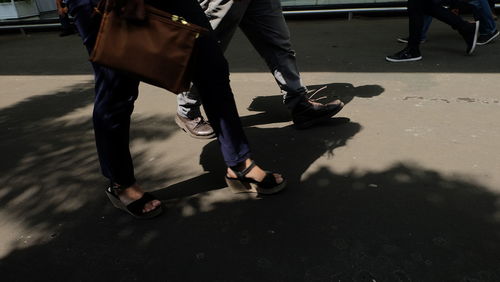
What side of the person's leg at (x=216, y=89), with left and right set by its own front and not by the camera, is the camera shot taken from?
right

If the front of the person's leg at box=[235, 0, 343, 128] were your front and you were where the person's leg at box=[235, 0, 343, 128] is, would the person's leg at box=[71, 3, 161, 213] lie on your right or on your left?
on your right

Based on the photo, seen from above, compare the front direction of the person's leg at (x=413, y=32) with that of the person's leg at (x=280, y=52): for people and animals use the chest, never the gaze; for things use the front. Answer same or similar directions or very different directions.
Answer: very different directions

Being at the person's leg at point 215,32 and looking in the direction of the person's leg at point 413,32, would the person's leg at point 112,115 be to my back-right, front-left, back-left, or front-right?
back-right

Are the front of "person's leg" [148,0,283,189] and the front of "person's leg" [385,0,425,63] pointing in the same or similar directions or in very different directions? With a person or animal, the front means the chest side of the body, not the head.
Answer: very different directions

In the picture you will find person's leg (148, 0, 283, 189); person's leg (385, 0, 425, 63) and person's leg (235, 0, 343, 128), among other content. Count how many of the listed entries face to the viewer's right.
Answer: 2

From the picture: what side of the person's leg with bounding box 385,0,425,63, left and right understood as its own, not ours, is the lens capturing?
left

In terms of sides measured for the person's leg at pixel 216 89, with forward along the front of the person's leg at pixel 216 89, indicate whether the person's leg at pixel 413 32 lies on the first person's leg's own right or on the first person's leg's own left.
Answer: on the first person's leg's own left

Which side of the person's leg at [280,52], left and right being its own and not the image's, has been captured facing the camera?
right
